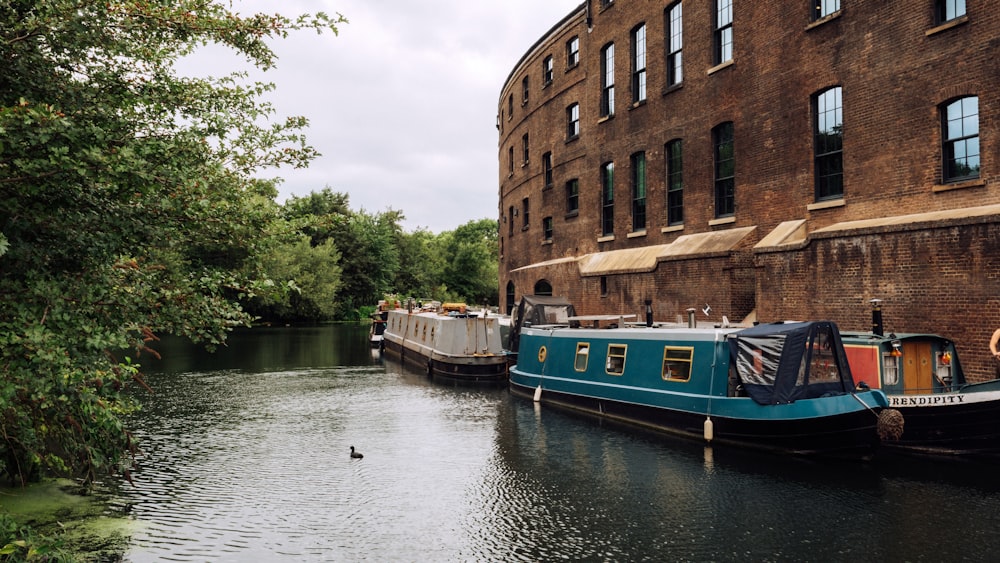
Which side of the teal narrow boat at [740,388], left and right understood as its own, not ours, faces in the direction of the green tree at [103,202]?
right

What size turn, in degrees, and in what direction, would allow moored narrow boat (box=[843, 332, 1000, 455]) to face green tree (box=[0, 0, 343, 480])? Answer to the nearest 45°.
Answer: approximately 90° to its right

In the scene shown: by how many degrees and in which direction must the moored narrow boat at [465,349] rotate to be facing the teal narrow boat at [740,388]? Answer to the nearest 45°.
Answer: approximately 45° to its right
